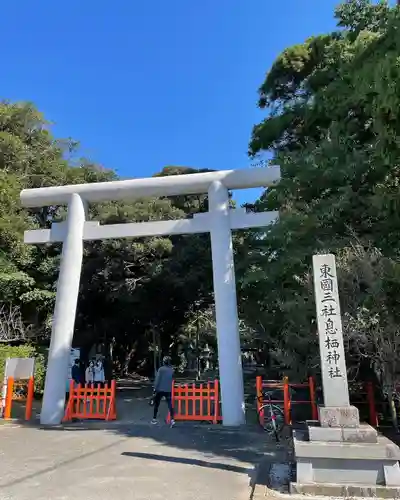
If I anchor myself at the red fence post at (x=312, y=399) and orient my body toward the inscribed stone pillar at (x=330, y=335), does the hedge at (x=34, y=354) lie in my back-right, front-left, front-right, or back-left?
back-right

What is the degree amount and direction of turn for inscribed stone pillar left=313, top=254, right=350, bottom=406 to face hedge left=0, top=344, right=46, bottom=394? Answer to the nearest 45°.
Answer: approximately 135° to its right

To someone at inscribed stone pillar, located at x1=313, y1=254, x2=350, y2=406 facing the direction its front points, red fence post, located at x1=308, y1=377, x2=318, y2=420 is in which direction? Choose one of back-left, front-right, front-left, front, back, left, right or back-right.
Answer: back

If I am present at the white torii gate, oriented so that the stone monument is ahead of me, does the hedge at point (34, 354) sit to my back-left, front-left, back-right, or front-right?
back-right

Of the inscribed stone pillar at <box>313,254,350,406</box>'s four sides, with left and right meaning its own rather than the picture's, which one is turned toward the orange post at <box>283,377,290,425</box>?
back

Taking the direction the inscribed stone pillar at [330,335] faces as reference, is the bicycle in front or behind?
behind

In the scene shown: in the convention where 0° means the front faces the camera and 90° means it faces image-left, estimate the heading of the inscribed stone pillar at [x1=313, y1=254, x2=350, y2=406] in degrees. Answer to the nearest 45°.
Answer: approximately 0°

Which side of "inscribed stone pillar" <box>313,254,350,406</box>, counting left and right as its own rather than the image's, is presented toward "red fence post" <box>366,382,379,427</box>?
back

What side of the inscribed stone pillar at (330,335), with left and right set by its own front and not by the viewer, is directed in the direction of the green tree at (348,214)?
back
